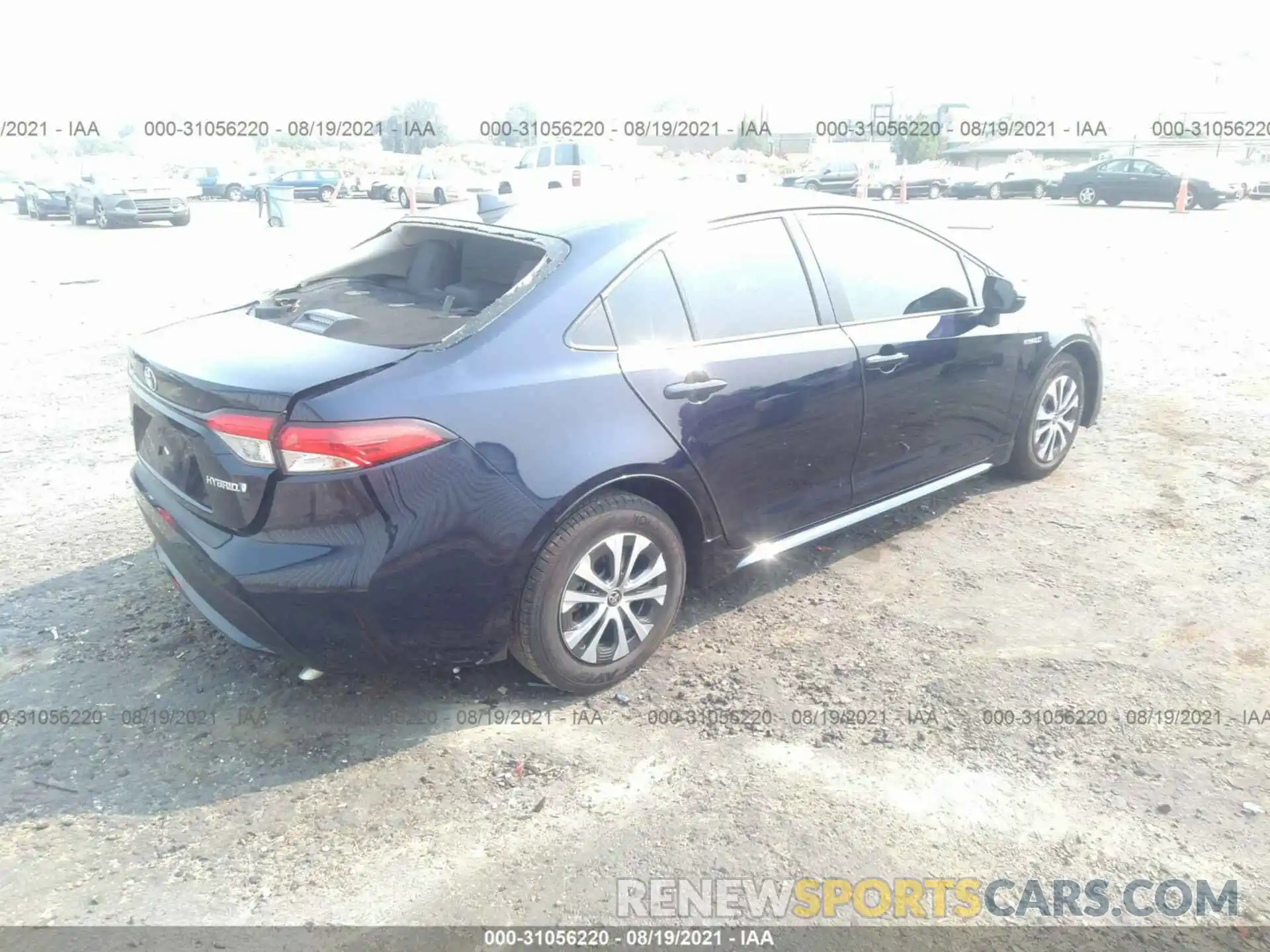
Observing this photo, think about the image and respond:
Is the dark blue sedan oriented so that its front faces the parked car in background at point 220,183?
no

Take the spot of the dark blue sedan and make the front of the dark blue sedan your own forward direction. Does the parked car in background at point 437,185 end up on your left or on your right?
on your left

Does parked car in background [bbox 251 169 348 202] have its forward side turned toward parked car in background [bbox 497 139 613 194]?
no

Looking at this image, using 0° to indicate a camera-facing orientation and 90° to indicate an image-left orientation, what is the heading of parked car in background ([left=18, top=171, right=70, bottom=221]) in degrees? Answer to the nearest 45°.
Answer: approximately 315°

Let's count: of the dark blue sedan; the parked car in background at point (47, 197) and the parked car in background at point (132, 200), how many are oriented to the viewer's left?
0

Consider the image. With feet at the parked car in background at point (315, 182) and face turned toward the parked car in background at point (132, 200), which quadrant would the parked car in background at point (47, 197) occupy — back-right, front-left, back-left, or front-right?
front-right

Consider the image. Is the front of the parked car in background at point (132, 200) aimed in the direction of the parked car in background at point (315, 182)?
no

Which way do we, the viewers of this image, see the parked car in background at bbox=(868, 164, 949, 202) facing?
facing the viewer and to the left of the viewer

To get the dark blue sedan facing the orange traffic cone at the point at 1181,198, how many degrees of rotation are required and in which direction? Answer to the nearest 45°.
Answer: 0° — it already faces it

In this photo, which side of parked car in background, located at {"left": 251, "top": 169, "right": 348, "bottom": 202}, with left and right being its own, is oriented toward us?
left

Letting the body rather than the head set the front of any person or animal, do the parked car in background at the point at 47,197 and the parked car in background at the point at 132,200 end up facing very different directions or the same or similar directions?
same or similar directions

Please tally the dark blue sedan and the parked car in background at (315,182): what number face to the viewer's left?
1

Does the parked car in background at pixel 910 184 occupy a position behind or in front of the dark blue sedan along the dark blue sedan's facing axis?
in front

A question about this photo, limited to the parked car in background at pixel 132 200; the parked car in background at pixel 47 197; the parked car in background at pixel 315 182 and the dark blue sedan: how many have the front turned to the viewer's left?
1

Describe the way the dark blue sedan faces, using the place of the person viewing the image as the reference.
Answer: facing away from the viewer and to the right of the viewer
